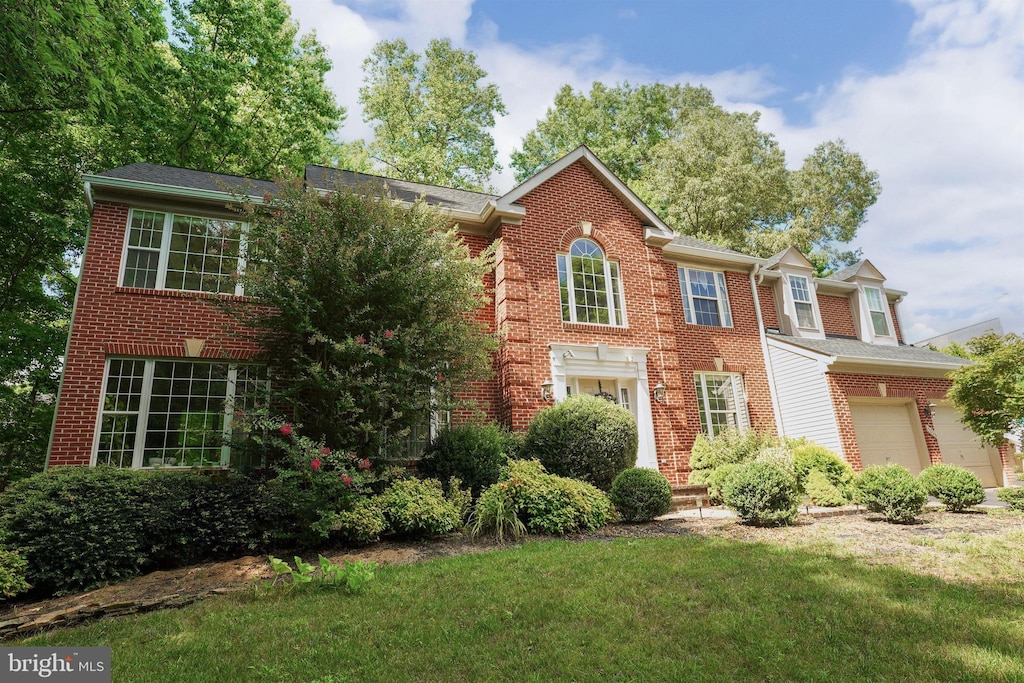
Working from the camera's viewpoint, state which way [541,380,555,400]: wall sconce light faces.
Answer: facing the viewer

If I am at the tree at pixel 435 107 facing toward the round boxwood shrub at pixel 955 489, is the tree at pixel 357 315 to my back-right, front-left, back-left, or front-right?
front-right

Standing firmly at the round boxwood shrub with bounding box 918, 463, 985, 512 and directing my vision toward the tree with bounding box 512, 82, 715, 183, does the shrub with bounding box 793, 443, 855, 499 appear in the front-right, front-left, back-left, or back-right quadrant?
front-left

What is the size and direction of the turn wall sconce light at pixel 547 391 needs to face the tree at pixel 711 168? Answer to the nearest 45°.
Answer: approximately 135° to its left

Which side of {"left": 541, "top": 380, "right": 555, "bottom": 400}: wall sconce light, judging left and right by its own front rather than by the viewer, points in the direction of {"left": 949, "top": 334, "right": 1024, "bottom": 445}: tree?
left

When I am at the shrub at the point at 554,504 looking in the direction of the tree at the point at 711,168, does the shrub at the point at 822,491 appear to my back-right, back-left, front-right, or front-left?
front-right

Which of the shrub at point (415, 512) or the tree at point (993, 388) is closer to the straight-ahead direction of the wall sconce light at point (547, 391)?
the shrub

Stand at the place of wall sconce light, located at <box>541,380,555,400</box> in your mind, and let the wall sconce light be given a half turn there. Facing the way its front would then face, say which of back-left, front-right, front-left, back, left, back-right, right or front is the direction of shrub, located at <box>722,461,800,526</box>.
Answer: back-right

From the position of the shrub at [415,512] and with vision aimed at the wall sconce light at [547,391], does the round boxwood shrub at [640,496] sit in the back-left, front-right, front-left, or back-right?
front-right

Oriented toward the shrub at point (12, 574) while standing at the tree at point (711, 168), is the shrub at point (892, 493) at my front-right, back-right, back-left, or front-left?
front-left

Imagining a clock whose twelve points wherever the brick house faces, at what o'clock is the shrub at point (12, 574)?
The shrub is roughly at 3 o'clock from the brick house.
